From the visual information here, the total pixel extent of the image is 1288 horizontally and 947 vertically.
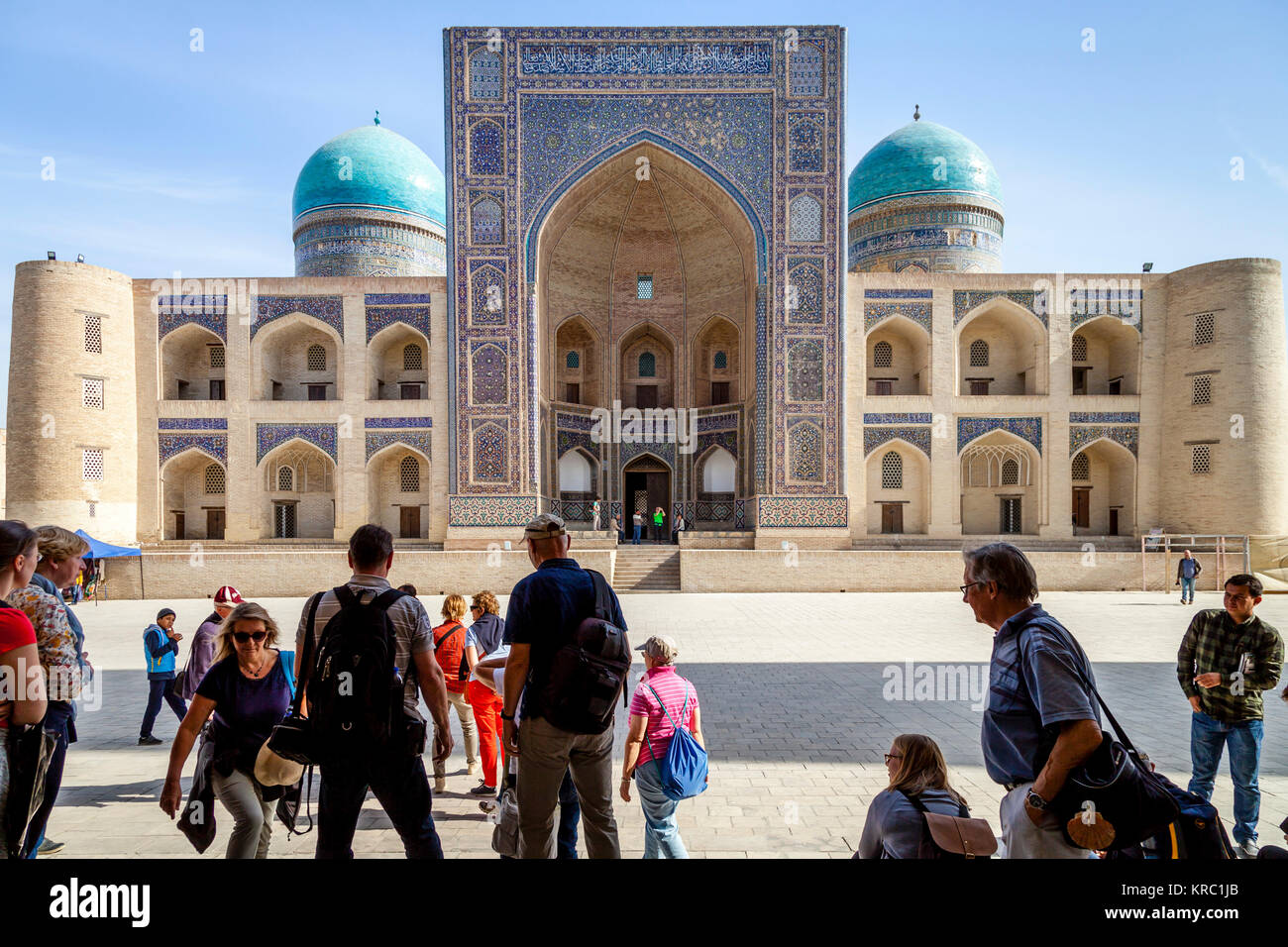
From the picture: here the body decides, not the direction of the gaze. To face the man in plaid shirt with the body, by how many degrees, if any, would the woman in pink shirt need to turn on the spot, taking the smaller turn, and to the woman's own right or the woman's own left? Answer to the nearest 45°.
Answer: approximately 135° to the woman's own right

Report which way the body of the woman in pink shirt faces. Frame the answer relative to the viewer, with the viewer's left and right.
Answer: facing away from the viewer and to the left of the viewer

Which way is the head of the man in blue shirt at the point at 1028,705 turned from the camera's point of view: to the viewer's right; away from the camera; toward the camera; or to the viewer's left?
to the viewer's left

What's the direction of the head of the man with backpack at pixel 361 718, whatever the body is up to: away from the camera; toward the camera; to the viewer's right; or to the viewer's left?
away from the camera

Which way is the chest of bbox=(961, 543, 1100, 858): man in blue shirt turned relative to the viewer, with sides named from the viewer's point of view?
facing to the left of the viewer
